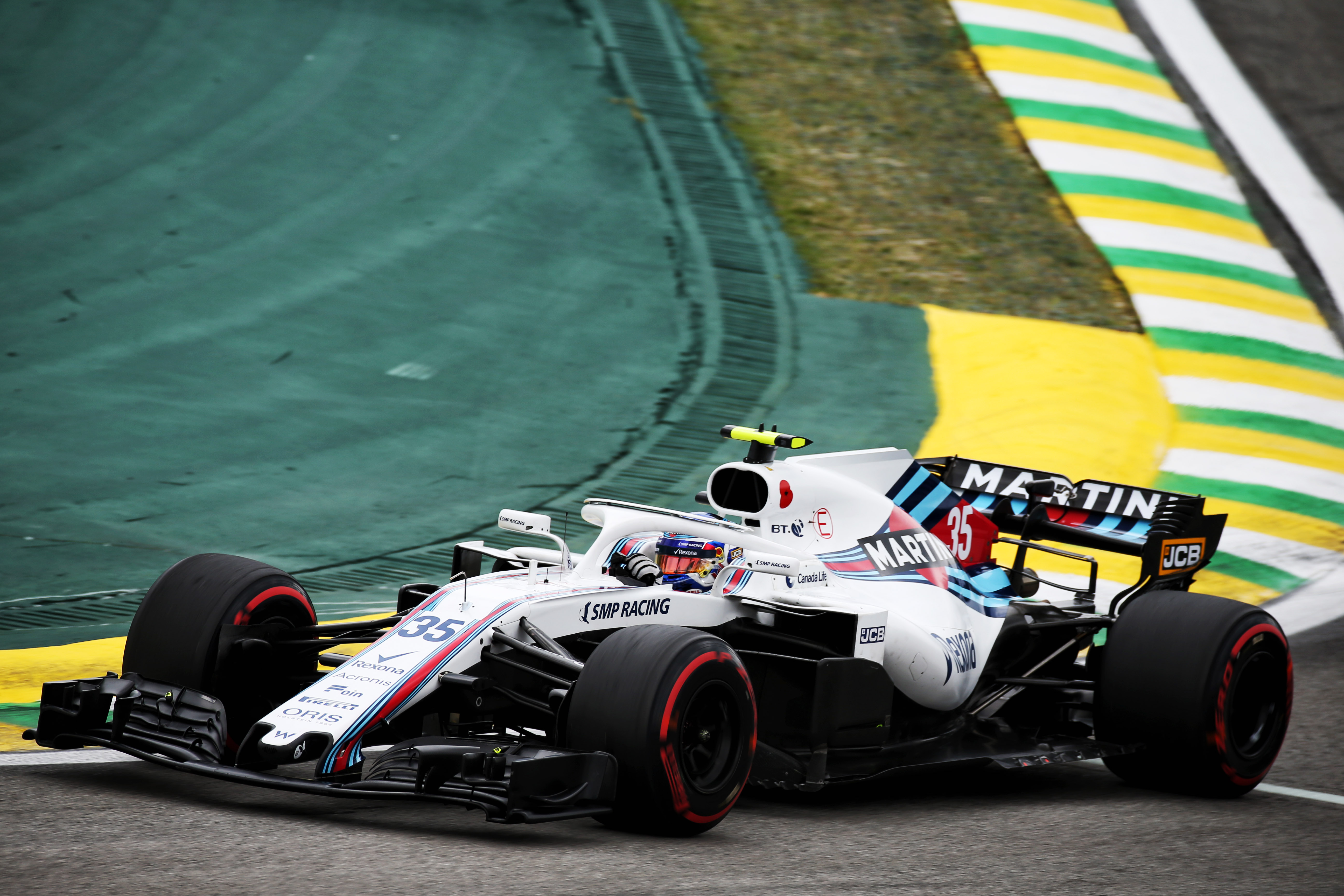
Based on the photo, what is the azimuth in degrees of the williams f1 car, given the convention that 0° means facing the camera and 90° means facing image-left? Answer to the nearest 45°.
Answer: approximately 45°
